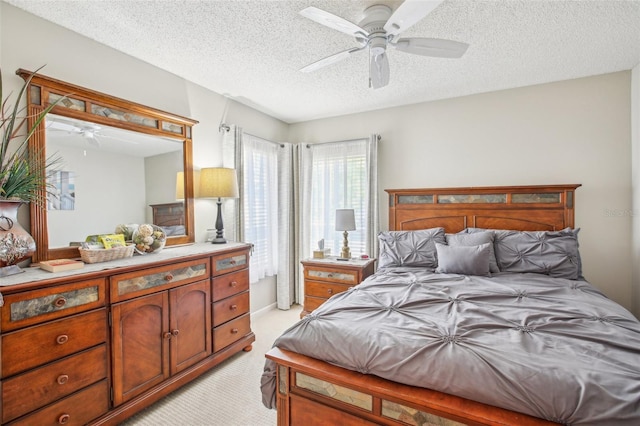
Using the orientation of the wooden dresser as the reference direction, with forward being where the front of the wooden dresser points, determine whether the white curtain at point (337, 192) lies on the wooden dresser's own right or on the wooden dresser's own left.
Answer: on the wooden dresser's own left

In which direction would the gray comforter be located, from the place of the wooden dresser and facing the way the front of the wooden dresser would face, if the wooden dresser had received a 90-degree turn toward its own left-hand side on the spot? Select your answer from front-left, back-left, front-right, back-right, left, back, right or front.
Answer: right

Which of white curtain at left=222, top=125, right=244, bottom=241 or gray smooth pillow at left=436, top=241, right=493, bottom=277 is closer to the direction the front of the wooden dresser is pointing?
the gray smooth pillow

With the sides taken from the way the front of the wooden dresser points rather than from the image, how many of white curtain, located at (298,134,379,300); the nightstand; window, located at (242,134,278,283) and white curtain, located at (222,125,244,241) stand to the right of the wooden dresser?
0

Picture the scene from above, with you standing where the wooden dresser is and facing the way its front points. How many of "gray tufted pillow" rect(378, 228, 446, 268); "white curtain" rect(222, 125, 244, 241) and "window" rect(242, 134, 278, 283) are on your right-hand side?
0

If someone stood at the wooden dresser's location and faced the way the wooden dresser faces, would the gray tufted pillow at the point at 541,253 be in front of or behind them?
in front

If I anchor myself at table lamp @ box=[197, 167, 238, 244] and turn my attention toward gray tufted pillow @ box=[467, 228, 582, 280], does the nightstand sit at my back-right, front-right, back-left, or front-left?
front-left

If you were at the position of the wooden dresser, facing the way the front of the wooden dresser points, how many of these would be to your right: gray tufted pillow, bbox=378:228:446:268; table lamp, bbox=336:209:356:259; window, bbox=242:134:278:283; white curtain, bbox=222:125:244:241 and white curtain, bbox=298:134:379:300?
0

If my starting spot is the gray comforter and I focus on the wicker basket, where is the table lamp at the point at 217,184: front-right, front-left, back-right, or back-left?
front-right

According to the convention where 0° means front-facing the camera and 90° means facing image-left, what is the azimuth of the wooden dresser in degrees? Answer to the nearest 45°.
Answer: approximately 315°

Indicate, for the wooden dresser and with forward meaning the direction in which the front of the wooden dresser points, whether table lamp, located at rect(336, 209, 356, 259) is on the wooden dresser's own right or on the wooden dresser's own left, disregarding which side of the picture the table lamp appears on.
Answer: on the wooden dresser's own left

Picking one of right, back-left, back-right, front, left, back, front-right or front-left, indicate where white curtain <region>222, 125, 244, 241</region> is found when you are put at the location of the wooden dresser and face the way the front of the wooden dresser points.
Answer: left

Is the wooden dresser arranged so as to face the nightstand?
no

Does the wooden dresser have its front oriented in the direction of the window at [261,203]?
no

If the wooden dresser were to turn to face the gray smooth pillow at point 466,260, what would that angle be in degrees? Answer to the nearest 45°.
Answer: approximately 45° to its left

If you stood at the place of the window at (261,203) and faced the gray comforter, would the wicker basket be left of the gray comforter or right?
right
